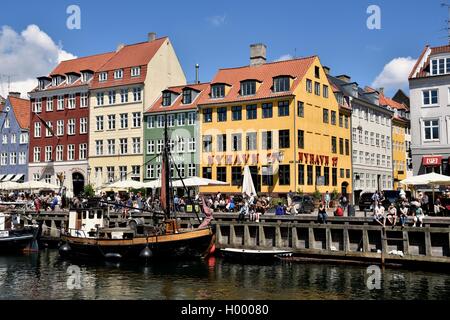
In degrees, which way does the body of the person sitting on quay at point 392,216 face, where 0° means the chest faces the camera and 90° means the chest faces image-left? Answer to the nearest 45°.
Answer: approximately 0°

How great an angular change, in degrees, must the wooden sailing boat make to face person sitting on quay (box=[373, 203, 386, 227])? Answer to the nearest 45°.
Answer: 0° — it already faces them

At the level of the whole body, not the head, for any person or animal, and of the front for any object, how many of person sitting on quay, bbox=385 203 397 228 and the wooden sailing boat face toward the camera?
1

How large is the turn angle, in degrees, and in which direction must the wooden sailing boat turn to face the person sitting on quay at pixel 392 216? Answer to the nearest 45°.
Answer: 0° — it already faces them

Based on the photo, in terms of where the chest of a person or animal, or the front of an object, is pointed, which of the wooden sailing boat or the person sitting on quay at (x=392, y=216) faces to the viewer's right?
the wooden sailing boat

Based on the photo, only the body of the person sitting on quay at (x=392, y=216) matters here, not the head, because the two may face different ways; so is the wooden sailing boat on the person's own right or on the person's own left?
on the person's own right

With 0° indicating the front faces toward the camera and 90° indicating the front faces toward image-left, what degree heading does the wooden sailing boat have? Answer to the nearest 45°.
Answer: approximately 270°
